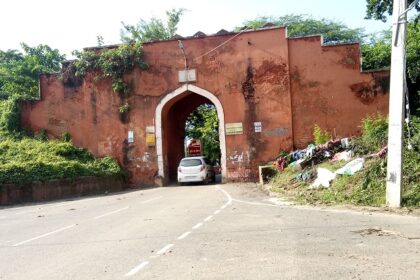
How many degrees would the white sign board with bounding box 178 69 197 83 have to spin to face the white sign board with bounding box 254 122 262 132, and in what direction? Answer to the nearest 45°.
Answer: approximately 90° to its left

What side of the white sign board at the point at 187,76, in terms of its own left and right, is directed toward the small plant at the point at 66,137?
right

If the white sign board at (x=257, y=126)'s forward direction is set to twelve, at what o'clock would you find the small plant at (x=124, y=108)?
The small plant is roughly at 3 o'clock from the white sign board.

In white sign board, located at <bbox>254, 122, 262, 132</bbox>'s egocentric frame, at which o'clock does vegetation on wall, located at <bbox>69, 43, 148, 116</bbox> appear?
The vegetation on wall is roughly at 3 o'clock from the white sign board.

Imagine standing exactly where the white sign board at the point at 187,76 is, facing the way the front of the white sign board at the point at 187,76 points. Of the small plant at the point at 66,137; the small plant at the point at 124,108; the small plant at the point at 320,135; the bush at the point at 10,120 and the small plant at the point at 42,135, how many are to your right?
4

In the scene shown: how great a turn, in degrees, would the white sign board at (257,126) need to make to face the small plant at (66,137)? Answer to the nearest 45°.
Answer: approximately 90° to its right

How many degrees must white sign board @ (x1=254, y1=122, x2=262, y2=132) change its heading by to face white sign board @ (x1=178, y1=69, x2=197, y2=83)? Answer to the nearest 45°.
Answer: approximately 90° to its right

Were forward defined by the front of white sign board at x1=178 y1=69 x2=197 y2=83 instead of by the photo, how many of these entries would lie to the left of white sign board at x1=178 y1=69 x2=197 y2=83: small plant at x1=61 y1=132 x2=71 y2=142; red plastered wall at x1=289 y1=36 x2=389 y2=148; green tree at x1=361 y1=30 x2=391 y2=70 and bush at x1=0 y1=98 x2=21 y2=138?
2

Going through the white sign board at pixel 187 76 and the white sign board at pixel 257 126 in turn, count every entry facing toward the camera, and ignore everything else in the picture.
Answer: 2
